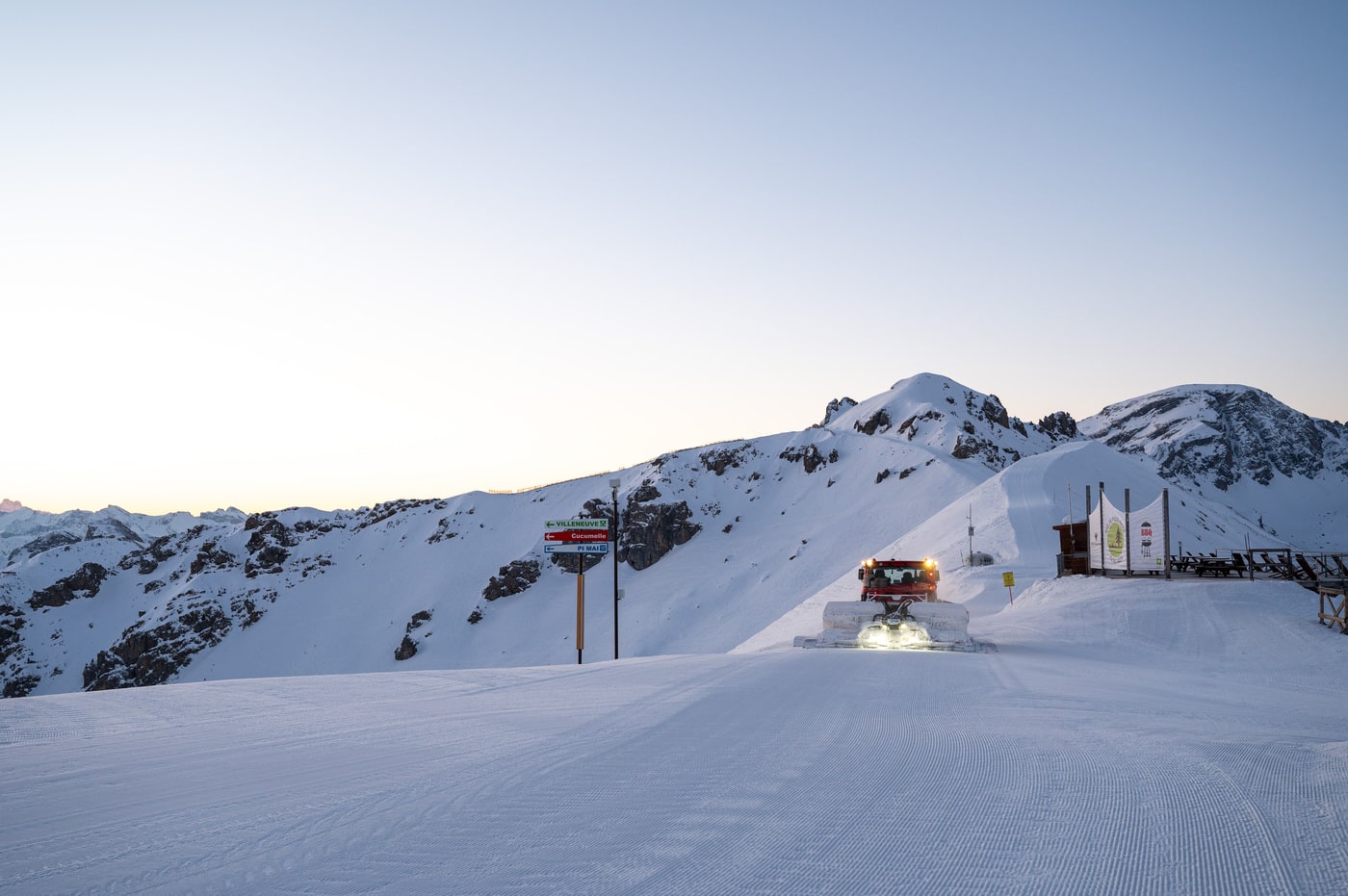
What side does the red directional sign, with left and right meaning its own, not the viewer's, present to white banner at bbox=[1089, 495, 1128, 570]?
left

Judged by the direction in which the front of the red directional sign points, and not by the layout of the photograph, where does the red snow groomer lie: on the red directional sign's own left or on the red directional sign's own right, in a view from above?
on the red directional sign's own left

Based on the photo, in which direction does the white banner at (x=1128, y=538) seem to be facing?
toward the camera

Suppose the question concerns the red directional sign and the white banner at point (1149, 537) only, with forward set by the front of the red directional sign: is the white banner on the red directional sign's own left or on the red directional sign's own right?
on the red directional sign's own left

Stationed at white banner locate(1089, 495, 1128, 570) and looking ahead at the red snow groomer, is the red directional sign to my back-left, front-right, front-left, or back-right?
front-right

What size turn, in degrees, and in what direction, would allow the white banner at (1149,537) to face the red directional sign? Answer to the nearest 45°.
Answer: approximately 45° to its right

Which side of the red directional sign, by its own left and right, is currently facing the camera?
front

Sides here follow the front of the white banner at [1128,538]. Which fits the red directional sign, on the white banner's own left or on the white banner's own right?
on the white banner's own right

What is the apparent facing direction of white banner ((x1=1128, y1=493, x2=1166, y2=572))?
toward the camera
